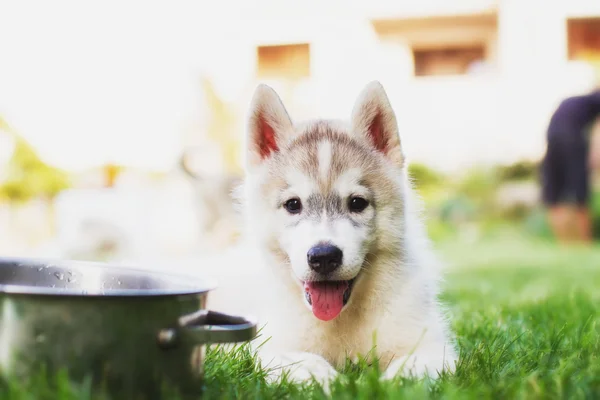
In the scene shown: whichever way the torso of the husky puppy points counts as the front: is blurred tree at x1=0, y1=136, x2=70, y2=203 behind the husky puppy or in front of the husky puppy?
behind

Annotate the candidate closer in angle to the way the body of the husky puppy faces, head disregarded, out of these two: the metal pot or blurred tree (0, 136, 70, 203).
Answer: the metal pot

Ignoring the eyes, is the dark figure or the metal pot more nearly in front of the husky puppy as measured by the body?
the metal pot

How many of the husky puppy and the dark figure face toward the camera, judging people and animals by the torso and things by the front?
1

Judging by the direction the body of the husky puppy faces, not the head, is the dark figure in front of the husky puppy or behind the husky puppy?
behind

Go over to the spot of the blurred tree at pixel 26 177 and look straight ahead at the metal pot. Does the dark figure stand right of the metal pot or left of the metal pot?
left

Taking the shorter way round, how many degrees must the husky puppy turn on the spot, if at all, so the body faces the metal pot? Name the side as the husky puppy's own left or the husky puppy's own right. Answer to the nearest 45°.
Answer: approximately 45° to the husky puppy's own right

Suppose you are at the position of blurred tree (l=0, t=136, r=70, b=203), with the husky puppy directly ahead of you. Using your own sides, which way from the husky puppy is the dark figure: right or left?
left

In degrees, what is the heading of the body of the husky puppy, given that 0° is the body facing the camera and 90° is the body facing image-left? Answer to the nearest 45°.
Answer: approximately 0°

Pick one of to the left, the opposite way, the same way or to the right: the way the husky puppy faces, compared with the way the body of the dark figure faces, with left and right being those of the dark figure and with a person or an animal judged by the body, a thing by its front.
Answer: to the right

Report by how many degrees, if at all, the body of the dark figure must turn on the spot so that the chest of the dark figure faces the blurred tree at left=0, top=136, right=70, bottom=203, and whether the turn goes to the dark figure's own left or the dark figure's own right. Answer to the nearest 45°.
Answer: approximately 180°

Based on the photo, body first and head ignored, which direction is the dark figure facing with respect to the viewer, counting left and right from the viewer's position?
facing to the right of the viewer
